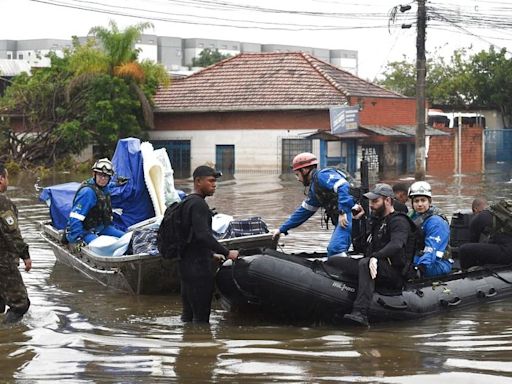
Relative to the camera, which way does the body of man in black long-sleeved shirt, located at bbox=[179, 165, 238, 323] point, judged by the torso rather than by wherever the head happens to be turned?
to the viewer's right

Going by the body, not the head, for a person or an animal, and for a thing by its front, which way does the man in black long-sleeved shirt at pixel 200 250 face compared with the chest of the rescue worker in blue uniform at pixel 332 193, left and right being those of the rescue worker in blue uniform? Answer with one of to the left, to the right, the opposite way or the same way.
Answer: the opposite way

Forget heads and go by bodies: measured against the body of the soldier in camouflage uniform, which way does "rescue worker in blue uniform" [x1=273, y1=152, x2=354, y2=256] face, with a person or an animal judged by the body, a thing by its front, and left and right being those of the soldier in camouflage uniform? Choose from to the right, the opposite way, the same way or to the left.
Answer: the opposite way

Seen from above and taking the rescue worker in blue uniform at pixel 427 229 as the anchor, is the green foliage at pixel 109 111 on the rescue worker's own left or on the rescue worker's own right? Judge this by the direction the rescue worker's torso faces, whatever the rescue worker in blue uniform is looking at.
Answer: on the rescue worker's own right

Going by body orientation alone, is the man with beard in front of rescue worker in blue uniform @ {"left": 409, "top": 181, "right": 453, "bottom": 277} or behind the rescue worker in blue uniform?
in front

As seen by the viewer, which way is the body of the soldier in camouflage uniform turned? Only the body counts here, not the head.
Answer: to the viewer's right

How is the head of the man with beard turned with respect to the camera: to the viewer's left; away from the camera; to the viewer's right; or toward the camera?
to the viewer's left

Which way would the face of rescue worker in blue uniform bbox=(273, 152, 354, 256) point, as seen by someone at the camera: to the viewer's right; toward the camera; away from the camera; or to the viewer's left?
to the viewer's left
